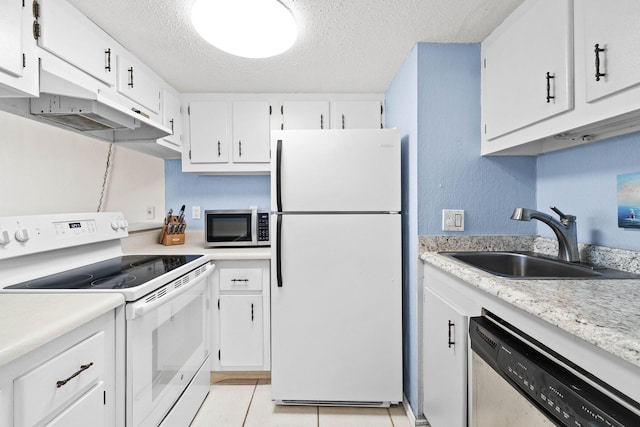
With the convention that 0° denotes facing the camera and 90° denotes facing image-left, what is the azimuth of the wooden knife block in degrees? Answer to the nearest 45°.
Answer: approximately 315°

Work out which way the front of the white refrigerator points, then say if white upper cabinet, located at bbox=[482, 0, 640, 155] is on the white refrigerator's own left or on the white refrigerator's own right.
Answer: on the white refrigerator's own left

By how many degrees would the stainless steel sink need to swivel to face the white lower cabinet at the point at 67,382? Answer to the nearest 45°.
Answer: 0° — it already faces it

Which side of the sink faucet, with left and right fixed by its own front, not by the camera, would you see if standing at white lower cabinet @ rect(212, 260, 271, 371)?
front

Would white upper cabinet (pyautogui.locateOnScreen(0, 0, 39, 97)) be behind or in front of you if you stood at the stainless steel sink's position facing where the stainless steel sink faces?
in front

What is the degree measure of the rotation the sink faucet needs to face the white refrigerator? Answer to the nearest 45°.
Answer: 0° — it already faces it
